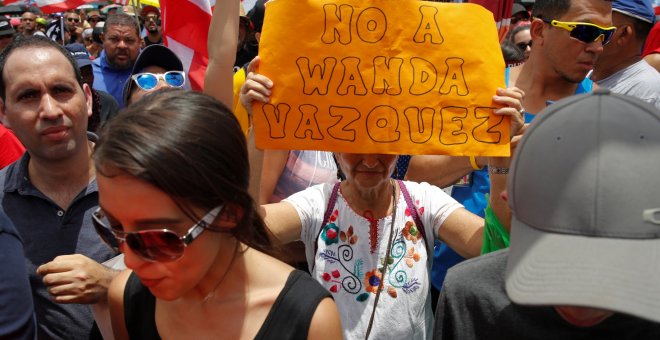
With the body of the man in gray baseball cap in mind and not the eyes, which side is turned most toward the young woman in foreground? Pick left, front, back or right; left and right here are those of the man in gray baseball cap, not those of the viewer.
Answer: right

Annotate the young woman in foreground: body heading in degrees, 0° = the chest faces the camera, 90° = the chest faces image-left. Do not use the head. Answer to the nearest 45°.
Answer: approximately 45°

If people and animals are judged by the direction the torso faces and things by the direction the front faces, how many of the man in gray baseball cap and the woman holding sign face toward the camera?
2

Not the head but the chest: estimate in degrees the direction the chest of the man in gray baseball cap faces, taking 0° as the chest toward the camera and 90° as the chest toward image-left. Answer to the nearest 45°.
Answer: approximately 0°

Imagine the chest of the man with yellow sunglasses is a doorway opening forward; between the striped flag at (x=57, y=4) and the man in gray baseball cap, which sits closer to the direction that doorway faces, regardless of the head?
the man in gray baseball cap

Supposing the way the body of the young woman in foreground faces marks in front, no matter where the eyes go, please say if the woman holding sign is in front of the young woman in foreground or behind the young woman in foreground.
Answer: behind

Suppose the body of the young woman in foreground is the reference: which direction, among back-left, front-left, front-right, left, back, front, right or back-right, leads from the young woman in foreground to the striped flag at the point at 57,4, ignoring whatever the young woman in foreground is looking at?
back-right

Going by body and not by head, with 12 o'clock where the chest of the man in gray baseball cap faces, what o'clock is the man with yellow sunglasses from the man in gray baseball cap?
The man with yellow sunglasses is roughly at 6 o'clock from the man in gray baseball cap.

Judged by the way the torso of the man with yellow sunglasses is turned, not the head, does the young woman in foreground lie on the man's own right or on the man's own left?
on the man's own right

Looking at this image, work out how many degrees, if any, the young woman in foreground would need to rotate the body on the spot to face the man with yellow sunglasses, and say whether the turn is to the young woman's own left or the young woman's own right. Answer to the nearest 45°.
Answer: approximately 180°

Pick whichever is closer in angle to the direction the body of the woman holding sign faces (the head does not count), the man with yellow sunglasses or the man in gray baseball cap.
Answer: the man in gray baseball cap

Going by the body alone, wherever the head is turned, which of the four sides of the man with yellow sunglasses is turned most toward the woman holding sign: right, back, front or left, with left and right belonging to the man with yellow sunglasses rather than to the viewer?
right
